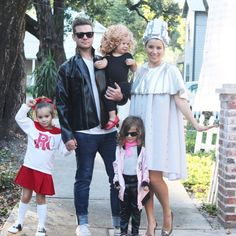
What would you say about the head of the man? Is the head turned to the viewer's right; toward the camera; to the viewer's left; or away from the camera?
toward the camera

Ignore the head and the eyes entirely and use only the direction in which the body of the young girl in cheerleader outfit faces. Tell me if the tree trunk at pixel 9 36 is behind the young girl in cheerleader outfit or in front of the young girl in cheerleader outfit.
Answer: behind

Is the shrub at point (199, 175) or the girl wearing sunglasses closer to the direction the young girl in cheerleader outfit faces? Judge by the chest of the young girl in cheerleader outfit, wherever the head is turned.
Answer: the girl wearing sunglasses

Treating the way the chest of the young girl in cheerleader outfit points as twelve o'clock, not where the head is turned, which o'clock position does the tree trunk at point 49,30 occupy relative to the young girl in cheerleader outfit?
The tree trunk is roughly at 6 o'clock from the young girl in cheerleader outfit.

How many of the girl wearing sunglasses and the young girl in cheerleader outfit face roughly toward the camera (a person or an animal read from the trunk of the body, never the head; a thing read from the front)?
2

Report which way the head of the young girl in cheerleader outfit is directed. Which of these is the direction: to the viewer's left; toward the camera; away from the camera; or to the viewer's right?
toward the camera

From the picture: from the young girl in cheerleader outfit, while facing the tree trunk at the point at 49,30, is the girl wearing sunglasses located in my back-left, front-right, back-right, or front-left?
back-right

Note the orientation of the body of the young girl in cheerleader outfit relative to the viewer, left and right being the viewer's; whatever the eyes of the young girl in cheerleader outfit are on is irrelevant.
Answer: facing the viewer

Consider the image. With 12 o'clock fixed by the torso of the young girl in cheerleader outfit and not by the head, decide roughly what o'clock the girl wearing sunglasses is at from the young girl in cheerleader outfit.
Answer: The girl wearing sunglasses is roughly at 10 o'clock from the young girl in cheerleader outfit.

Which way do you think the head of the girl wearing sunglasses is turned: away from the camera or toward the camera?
toward the camera

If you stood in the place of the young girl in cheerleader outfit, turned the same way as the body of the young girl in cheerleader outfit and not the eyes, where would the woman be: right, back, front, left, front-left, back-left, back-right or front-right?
left

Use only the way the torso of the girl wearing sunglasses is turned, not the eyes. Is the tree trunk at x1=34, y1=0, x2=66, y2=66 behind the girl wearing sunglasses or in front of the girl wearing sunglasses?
behind
